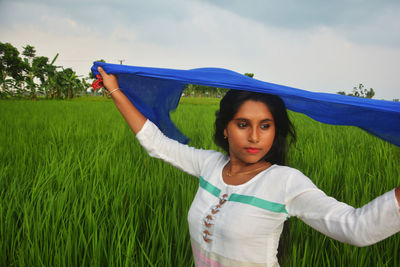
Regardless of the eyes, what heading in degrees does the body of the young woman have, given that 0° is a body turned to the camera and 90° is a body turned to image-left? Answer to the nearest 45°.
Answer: approximately 45°

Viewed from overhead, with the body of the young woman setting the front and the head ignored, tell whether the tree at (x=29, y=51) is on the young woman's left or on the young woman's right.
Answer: on the young woman's right

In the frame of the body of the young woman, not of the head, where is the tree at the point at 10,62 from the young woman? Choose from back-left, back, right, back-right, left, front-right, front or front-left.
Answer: right
